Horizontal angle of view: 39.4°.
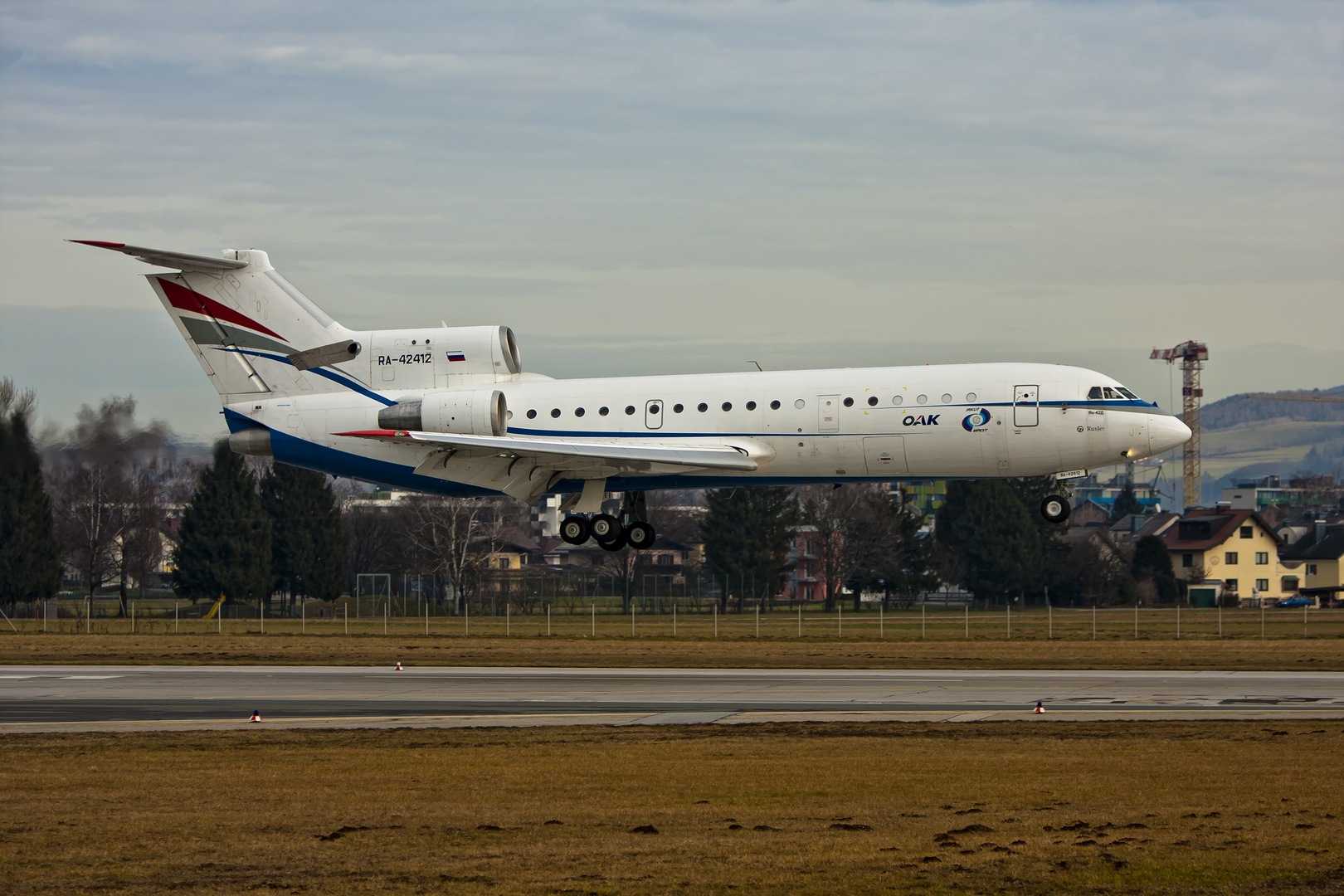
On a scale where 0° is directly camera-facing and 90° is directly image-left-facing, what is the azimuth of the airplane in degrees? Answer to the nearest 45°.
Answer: approximately 270°
